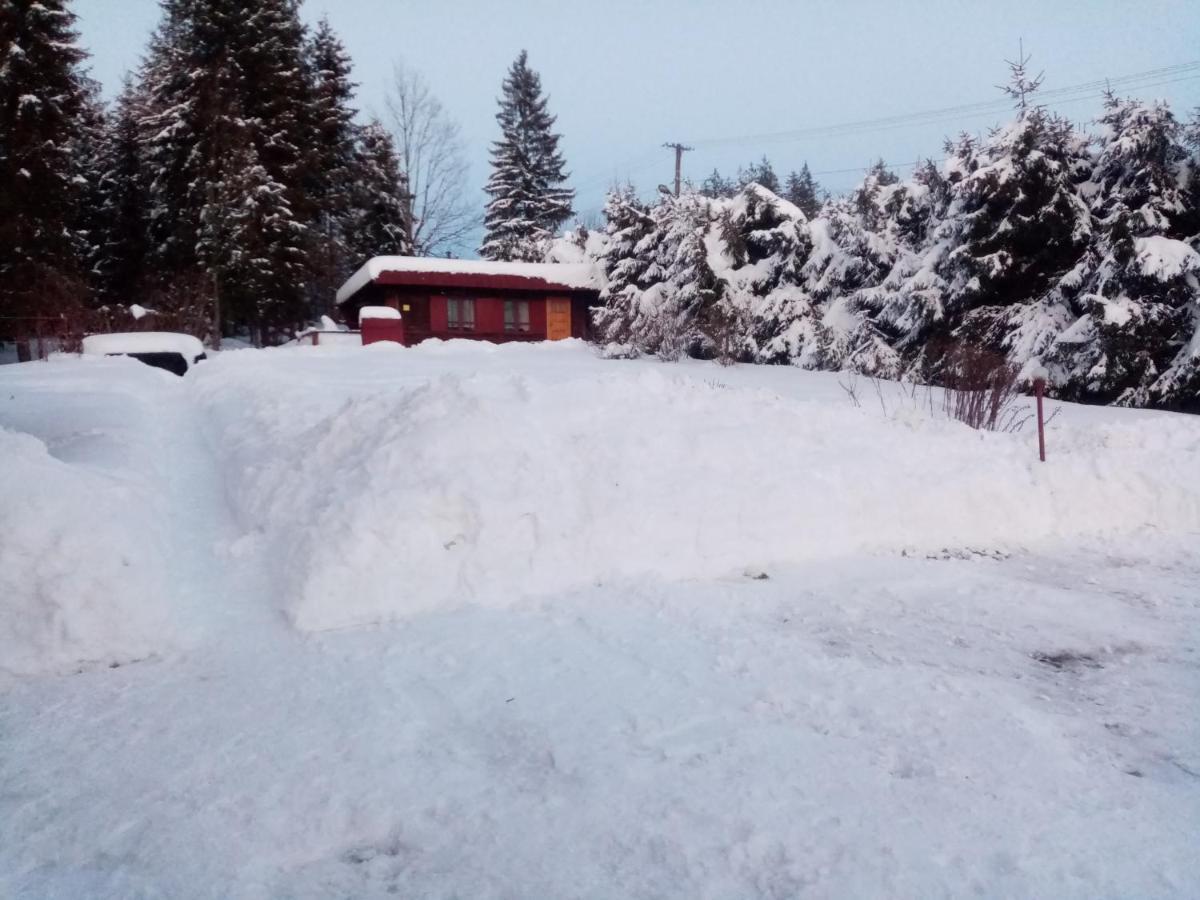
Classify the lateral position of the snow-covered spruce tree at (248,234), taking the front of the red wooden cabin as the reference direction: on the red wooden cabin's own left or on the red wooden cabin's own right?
on the red wooden cabin's own right

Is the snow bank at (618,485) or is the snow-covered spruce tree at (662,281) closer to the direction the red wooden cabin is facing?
the snow bank

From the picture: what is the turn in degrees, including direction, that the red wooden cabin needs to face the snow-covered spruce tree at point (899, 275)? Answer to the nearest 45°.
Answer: approximately 45° to its left

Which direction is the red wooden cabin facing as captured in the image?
toward the camera

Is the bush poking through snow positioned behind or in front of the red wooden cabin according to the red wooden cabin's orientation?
in front

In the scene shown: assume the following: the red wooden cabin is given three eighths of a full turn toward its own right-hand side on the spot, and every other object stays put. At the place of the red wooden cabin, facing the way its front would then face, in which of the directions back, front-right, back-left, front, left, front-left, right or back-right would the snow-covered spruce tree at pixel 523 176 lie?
front-right

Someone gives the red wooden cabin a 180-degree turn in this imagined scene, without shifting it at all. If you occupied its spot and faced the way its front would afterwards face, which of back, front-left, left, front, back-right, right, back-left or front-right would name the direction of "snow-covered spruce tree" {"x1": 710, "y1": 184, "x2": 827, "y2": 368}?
back-right

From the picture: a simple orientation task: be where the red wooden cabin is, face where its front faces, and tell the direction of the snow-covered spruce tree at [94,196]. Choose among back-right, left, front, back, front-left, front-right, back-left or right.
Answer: back-right

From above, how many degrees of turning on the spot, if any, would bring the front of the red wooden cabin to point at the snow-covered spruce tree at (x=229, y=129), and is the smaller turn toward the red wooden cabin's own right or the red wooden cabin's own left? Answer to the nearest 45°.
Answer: approximately 135° to the red wooden cabin's own right

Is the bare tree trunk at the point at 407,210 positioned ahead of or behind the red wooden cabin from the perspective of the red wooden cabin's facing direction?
behind

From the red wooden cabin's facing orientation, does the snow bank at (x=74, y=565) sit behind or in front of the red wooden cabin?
in front

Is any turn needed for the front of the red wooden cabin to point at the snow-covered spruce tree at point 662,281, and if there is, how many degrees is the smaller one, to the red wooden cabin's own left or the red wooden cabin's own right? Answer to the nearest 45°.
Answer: approximately 45° to the red wooden cabin's own left

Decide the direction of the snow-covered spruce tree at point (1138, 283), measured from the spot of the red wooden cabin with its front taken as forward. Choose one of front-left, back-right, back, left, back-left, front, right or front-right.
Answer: front-left

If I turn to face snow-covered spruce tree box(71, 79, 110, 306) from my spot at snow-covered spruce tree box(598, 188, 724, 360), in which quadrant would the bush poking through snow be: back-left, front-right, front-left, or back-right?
back-left

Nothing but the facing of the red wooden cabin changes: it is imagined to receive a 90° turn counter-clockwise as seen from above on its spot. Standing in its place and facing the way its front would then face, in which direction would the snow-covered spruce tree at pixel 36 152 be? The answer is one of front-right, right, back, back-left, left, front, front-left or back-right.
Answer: back

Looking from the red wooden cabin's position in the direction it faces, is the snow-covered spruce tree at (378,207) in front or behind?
behind
